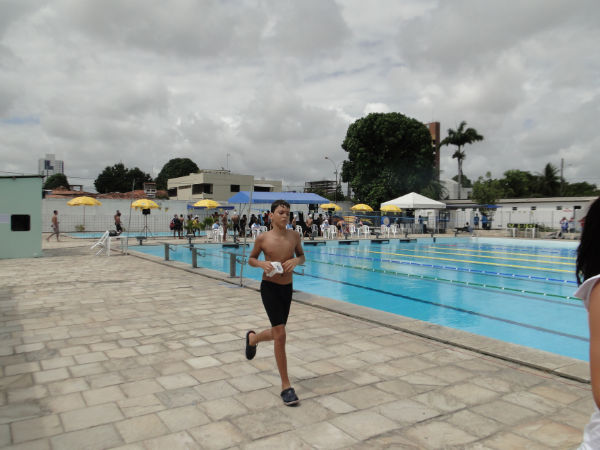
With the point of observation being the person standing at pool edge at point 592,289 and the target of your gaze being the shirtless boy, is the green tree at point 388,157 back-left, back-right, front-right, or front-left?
front-right

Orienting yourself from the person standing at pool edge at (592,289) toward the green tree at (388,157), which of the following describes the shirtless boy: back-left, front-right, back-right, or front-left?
front-left

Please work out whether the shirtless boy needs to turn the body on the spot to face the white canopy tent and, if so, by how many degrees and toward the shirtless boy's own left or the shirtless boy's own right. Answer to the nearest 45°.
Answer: approximately 135° to the shirtless boy's own left

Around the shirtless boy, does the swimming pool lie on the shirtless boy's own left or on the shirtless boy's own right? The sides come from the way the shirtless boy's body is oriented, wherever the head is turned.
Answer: on the shirtless boy's own left

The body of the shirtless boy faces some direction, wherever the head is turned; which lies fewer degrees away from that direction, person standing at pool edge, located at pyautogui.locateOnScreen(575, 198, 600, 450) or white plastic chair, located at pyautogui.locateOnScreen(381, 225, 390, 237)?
the person standing at pool edge

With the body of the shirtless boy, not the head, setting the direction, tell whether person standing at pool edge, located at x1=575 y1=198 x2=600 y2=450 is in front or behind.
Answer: in front

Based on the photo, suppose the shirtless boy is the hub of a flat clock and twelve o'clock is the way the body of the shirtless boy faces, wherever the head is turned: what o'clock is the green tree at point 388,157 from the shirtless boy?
The green tree is roughly at 8 o'clock from the shirtless boy.

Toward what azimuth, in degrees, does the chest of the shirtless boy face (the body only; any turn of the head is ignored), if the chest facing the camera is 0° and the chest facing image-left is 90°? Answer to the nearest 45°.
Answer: approximately 315°
